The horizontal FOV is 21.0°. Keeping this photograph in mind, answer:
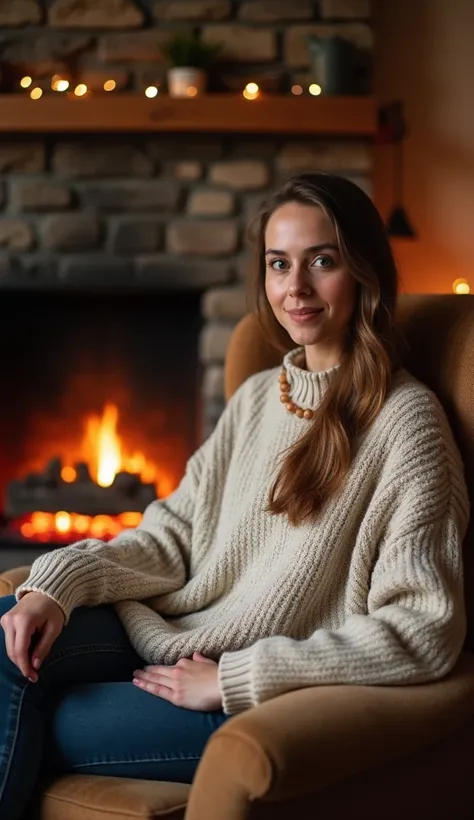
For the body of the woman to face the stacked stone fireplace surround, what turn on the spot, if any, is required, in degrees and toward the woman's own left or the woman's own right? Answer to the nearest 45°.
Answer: approximately 135° to the woman's own right

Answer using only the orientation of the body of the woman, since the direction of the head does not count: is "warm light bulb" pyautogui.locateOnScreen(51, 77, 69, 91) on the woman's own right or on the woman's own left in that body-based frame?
on the woman's own right

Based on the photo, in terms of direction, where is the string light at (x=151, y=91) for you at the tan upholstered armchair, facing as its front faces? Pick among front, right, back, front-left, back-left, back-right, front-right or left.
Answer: back-right

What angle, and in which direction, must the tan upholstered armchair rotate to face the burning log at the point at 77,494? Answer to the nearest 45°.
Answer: approximately 135° to its right

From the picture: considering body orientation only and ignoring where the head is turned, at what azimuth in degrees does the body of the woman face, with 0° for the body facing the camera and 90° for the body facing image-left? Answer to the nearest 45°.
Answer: approximately 45°

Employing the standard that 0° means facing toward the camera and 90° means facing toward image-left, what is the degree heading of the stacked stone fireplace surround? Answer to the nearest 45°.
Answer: approximately 0°
